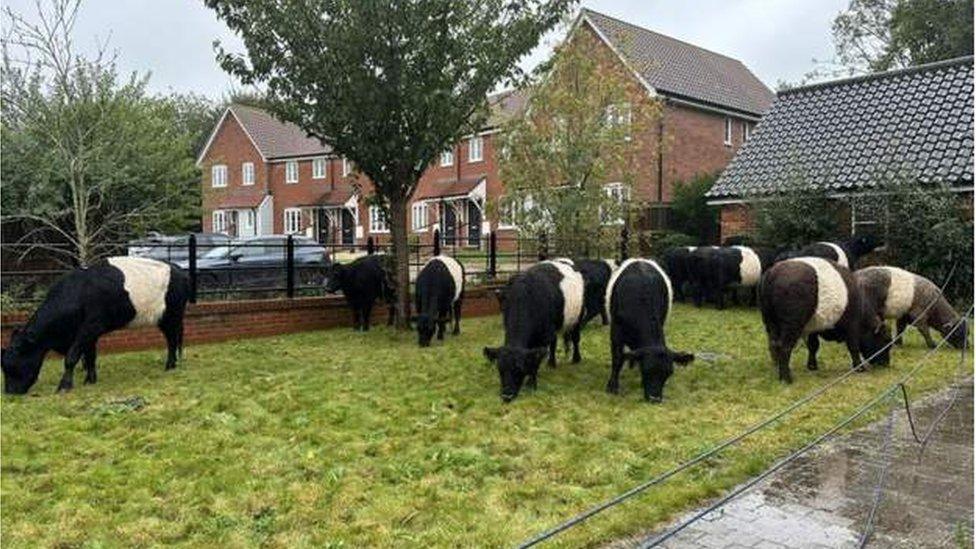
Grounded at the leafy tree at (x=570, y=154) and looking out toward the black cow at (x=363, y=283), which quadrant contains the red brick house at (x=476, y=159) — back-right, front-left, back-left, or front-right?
back-right

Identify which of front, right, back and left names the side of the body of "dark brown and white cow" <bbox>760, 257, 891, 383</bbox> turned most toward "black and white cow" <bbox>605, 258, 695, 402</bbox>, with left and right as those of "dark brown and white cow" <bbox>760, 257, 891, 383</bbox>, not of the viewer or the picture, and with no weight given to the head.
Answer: back

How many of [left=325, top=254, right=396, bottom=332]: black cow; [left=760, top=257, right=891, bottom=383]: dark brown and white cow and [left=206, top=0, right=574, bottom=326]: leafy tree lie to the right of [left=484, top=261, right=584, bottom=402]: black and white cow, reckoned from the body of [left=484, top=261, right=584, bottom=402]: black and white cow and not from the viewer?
2

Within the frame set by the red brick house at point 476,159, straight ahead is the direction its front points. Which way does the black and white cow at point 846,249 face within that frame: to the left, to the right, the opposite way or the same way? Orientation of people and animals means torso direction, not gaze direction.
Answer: to the left

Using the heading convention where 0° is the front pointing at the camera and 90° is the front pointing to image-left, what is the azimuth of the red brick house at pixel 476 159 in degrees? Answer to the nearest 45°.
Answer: approximately 0°

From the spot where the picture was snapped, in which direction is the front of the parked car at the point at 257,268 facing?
facing to the left of the viewer

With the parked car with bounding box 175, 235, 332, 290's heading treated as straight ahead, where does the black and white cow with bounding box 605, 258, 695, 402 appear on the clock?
The black and white cow is roughly at 8 o'clock from the parked car.

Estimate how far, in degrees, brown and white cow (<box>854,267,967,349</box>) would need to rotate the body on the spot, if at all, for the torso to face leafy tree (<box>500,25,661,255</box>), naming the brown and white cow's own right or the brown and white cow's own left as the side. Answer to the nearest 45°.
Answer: approximately 135° to the brown and white cow's own left

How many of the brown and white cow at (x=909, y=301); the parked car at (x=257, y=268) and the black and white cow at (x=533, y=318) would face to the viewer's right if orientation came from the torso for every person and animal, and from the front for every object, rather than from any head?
1

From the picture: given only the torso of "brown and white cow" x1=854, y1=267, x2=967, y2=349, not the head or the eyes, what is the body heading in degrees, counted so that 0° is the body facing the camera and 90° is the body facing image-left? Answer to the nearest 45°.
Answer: approximately 270°

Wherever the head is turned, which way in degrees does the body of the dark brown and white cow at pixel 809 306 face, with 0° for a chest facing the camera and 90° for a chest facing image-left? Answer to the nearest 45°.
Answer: approximately 225°

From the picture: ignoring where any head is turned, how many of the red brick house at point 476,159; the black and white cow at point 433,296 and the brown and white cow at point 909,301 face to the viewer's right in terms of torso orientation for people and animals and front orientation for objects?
1

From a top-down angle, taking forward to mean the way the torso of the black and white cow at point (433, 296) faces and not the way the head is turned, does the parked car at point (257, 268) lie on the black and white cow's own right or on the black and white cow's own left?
on the black and white cow's own right
